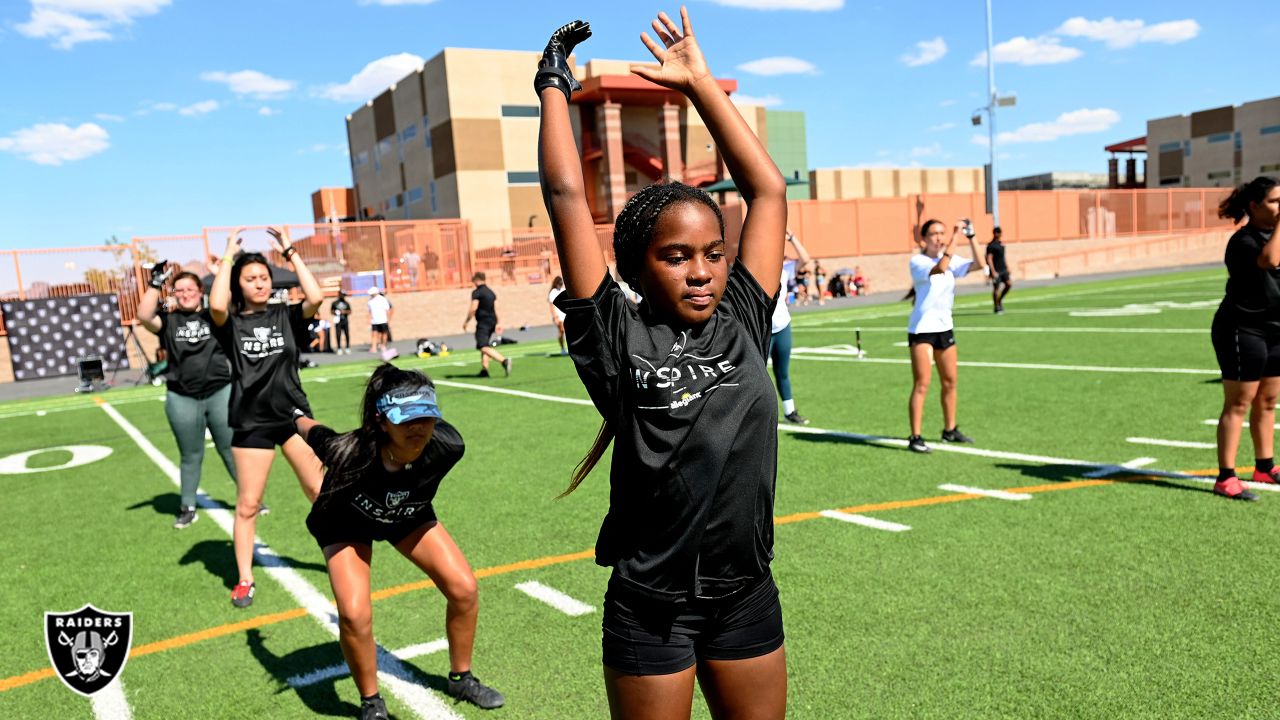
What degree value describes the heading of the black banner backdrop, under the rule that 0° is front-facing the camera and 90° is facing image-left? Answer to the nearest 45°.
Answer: approximately 0°

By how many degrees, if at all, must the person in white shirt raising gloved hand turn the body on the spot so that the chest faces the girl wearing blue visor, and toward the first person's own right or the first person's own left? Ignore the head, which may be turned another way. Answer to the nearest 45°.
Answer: approximately 45° to the first person's own right

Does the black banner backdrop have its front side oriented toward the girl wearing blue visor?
yes

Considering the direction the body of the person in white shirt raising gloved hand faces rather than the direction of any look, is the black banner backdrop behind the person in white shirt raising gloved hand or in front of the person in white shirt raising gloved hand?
behind

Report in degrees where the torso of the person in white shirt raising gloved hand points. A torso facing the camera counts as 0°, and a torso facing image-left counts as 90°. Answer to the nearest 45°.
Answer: approximately 315°

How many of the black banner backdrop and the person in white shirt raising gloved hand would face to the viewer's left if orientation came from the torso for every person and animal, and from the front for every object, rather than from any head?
0

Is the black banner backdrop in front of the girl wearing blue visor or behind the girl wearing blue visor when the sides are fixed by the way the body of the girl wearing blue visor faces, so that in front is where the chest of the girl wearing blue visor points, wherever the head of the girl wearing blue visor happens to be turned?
behind
